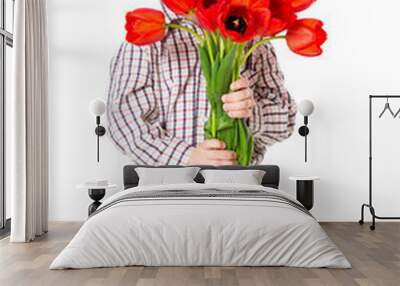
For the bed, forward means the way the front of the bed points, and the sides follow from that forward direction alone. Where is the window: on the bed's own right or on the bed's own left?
on the bed's own right

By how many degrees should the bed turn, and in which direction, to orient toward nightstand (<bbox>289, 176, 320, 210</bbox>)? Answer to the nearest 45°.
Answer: approximately 135° to its left

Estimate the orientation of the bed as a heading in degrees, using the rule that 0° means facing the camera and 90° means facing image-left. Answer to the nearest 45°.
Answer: approximately 0°

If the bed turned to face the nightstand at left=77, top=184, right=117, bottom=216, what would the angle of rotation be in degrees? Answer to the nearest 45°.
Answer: approximately 135° to its right

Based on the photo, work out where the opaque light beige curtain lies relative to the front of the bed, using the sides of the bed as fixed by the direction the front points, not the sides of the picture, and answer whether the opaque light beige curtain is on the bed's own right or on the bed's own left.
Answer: on the bed's own right
